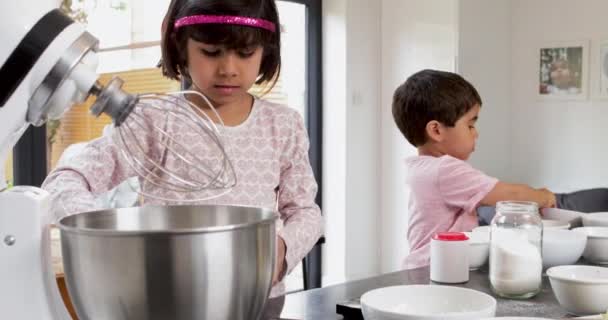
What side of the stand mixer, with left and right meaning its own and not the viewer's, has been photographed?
right

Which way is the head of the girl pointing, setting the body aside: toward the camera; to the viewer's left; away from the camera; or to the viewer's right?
toward the camera

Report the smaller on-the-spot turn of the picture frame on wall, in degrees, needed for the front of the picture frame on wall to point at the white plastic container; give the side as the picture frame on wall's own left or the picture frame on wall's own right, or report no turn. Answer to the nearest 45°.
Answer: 0° — it already faces it

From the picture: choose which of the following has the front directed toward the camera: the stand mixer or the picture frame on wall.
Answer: the picture frame on wall

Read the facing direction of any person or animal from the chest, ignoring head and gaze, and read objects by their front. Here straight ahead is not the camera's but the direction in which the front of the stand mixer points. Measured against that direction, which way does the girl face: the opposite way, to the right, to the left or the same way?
to the right

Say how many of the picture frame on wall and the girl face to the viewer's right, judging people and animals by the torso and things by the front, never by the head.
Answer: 0

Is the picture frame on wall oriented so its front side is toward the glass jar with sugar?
yes

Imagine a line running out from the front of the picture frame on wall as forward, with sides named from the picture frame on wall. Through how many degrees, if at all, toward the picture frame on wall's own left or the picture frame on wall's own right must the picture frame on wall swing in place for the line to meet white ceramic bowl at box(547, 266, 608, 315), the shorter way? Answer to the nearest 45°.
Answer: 0° — it already faces it

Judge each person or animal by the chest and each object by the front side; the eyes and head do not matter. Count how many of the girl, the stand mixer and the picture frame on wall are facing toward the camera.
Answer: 2

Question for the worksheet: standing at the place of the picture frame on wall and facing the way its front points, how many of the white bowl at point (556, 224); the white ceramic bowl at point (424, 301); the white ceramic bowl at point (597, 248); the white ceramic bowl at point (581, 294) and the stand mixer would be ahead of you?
5

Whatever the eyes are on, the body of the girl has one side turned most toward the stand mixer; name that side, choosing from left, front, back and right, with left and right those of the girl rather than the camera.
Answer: front

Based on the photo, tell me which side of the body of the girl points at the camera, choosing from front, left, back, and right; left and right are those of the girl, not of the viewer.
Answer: front

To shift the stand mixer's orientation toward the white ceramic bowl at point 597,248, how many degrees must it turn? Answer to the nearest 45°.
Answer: approximately 45° to its left

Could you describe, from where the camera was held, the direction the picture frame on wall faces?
facing the viewer

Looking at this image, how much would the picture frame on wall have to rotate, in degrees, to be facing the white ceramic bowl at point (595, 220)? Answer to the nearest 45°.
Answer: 0° — it already faces it

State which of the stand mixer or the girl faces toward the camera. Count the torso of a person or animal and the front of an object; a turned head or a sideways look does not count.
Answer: the girl

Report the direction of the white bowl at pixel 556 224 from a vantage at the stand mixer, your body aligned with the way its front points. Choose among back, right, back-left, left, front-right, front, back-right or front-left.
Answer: front-left
